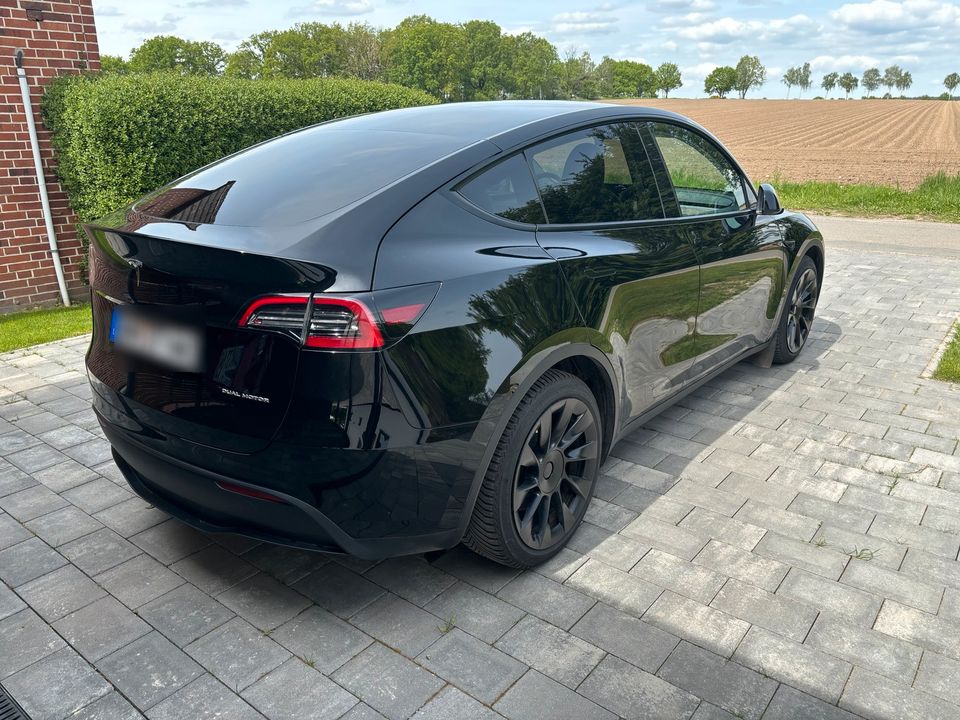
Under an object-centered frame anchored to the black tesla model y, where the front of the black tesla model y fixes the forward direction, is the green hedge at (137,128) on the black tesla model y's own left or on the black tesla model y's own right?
on the black tesla model y's own left

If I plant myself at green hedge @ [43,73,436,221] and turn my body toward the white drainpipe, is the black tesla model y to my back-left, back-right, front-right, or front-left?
front-left

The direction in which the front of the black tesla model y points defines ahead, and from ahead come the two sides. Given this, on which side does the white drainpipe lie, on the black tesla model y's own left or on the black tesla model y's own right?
on the black tesla model y's own left

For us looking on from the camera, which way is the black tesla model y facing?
facing away from the viewer and to the right of the viewer
